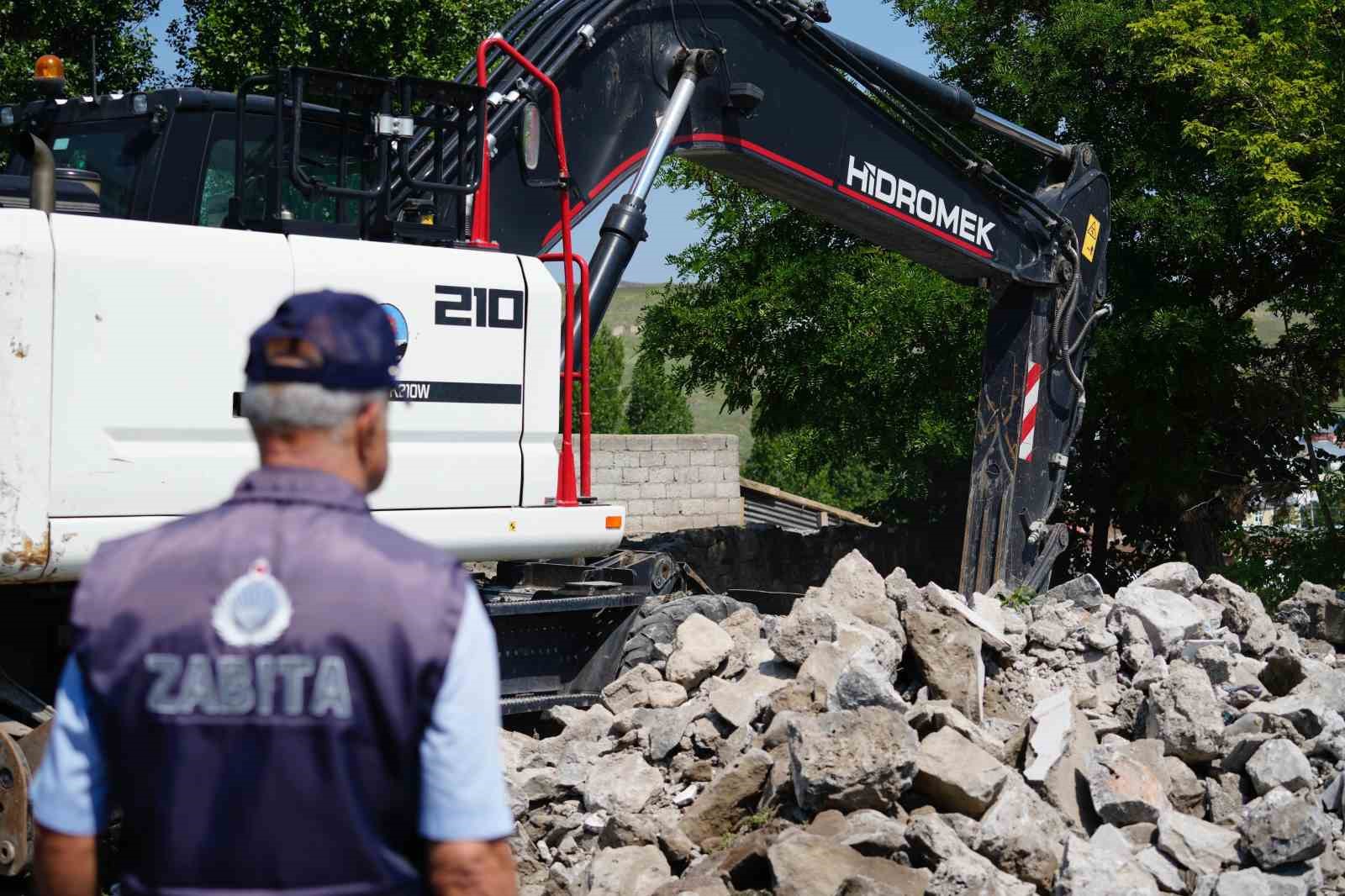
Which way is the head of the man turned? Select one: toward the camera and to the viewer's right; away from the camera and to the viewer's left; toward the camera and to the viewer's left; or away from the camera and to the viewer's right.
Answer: away from the camera and to the viewer's right

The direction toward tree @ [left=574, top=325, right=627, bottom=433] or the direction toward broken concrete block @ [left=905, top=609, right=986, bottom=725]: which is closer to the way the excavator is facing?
the broken concrete block

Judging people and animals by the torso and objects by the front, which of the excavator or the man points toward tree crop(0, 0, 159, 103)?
the man

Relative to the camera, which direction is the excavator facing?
to the viewer's right

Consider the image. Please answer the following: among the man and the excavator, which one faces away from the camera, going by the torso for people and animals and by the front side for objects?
the man

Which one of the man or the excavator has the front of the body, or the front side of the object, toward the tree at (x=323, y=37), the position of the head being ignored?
the man

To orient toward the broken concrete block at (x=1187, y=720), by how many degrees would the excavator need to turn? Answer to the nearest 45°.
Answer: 0° — it already faces it

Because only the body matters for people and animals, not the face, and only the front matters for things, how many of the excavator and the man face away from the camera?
1

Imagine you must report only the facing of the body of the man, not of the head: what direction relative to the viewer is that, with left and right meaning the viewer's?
facing away from the viewer

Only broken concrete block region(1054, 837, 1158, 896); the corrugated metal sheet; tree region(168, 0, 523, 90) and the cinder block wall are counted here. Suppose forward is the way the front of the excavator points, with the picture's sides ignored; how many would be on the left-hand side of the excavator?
3

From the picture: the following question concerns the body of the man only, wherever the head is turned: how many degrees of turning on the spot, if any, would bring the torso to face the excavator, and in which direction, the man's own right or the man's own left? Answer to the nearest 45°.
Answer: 0° — they already face it

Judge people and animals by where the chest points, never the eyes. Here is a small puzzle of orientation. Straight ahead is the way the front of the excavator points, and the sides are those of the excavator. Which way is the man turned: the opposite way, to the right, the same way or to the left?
to the left
